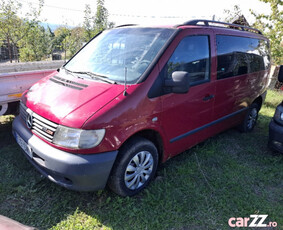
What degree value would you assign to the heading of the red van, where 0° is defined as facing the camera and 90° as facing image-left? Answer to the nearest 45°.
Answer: approximately 45°

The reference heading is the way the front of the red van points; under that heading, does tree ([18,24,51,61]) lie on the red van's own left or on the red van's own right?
on the red van's own right

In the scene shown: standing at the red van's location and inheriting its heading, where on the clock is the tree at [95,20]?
The tree is roughly at 4 o'clock from the red van.

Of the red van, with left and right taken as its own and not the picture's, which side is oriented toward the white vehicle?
right

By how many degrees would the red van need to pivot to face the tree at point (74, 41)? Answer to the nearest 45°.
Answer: approximately 135° to its right

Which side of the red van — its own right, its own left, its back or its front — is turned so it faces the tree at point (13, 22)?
right

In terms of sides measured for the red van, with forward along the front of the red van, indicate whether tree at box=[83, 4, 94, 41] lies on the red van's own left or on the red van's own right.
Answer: on the red van's own right

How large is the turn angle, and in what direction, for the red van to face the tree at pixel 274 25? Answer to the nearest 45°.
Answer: approximately 180°
